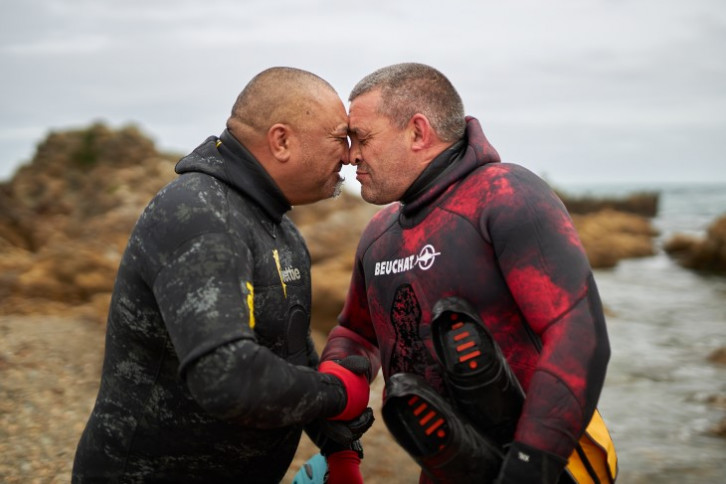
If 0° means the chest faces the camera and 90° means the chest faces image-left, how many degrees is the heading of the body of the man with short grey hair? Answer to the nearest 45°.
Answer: approximately 45°

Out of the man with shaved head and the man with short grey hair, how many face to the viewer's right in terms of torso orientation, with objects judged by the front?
1

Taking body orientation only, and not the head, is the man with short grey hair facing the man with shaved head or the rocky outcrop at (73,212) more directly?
the man with shaved head

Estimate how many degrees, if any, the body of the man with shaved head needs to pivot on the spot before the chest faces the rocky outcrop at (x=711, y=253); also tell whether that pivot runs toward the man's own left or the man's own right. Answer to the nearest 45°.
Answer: approximately 45° to the man's own left

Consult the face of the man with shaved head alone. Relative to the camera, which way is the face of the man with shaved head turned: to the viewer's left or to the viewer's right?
to the viewer's right

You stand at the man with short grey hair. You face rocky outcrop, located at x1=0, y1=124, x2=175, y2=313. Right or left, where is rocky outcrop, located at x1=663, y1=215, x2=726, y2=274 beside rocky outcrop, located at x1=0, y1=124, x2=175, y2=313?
right

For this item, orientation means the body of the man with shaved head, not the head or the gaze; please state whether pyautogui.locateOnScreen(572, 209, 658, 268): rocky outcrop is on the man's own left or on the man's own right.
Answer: on the man's own left

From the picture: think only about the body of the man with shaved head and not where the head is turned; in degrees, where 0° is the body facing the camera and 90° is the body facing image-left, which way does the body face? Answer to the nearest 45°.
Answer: approximately 270°

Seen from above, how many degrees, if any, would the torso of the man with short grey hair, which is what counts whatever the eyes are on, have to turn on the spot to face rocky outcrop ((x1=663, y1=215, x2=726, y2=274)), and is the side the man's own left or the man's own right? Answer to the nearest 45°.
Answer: approximately 135° to the man's own right

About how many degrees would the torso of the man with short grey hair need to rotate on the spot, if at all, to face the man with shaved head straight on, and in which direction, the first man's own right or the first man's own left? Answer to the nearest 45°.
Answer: approximately 45° to the first man's own right

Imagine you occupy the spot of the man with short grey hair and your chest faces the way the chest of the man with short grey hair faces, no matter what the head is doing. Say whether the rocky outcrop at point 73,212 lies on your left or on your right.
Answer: on your right

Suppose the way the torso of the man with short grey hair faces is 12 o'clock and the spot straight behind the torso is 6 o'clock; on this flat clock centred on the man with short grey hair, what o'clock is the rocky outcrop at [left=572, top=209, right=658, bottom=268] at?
The rocky outcrop is roughly at 5 o'clock from the man with short grey hair.

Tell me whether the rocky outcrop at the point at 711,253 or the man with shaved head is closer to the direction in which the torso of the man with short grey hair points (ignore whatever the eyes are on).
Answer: the man with shaved head
